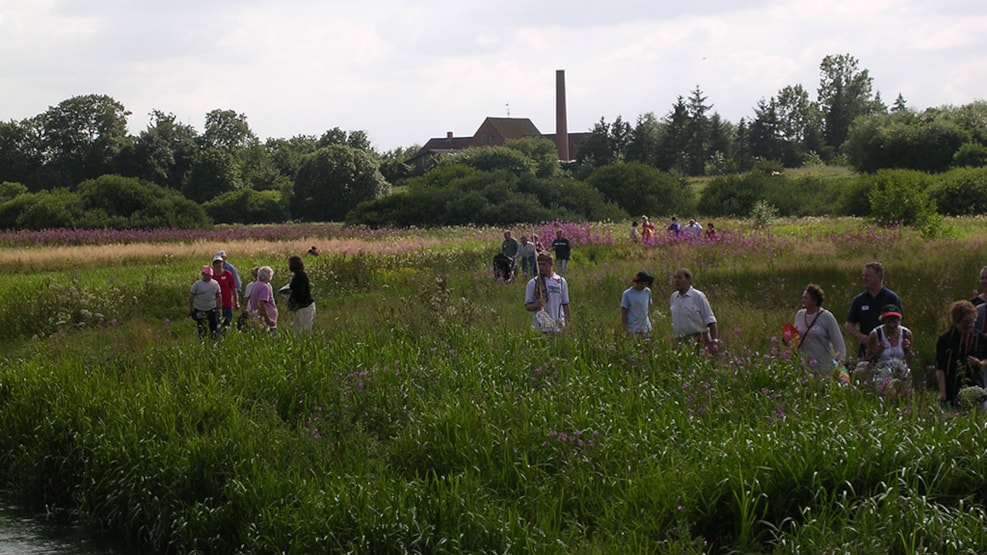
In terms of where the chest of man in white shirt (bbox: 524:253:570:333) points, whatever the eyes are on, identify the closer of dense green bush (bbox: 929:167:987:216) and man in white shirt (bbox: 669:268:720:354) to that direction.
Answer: the man in white shirt

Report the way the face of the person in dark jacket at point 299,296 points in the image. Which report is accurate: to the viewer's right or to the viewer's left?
to the viewer's left

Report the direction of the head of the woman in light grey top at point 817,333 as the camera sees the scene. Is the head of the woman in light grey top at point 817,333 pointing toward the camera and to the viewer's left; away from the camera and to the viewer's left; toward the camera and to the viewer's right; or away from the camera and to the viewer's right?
toward the camera and to the viewer's left

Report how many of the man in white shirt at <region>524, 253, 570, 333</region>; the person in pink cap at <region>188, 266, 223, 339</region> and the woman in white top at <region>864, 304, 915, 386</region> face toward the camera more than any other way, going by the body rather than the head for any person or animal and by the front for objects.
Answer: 3

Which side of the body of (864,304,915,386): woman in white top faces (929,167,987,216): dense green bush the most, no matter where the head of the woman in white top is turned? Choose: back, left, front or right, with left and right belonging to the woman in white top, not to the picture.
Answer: back

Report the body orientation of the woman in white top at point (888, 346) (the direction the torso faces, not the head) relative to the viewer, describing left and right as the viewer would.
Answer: facing the viewer

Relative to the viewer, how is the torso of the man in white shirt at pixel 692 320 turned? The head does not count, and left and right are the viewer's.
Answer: facing the viewer and to the left of the viewer

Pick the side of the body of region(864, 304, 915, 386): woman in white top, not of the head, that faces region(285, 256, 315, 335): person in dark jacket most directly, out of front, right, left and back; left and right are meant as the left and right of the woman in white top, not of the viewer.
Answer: right

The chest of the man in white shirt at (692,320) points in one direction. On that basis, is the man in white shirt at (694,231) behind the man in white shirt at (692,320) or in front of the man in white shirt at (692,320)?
behind

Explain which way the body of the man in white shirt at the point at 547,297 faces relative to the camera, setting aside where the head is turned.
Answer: toward the camera

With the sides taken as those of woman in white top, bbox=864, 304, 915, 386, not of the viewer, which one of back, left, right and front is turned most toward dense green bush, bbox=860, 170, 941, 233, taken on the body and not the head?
back

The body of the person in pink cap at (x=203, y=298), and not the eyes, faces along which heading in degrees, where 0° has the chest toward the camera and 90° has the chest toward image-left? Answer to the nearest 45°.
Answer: approximately 0°

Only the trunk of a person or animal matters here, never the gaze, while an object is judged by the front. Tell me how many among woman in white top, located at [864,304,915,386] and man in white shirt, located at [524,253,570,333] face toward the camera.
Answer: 2

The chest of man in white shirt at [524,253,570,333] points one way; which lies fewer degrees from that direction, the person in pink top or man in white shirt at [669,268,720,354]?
the man in white shirt
